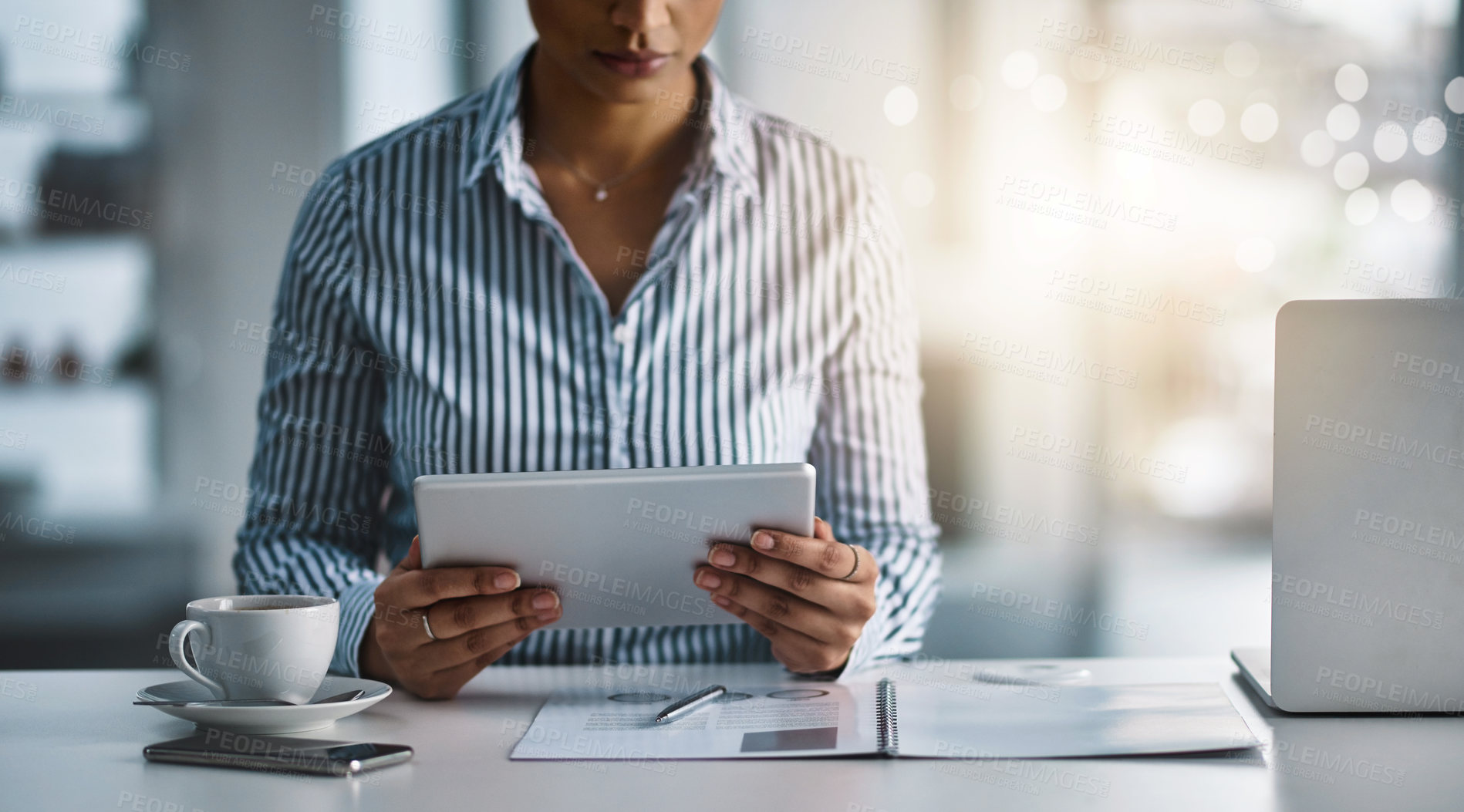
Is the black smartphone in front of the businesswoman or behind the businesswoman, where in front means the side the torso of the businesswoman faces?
in front

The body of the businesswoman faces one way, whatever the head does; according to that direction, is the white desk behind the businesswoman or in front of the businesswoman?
in front

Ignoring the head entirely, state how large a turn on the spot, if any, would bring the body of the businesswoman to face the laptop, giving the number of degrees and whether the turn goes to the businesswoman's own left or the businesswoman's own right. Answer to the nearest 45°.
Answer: approximately 45° to the businesswoman's own left

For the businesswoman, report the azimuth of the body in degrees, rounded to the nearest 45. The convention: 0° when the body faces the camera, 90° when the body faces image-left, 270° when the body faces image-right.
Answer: approximately 0°
